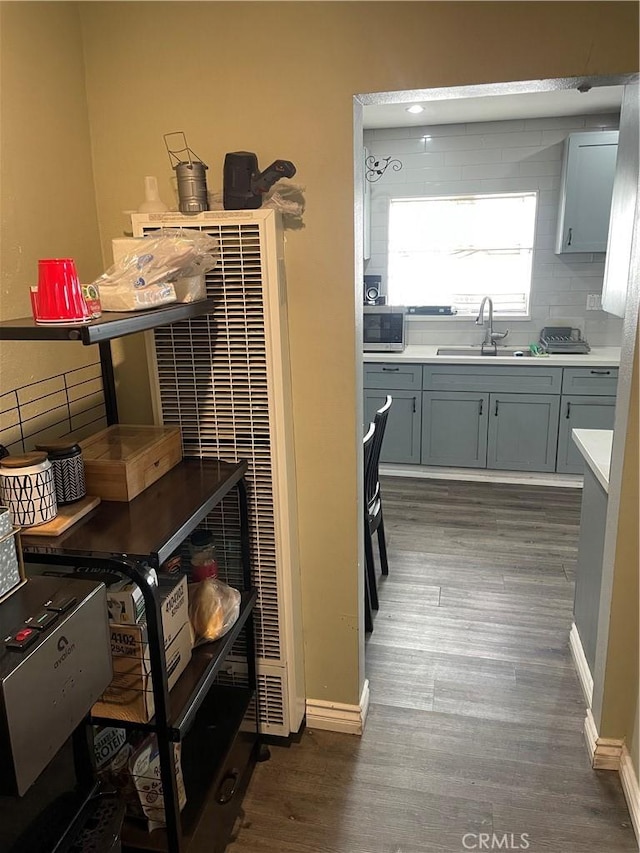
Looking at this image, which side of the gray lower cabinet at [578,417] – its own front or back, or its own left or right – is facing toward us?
front

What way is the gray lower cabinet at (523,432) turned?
toward the camera

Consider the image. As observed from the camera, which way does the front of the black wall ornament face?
facing the viewer

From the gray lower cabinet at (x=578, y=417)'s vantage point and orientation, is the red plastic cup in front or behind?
in front

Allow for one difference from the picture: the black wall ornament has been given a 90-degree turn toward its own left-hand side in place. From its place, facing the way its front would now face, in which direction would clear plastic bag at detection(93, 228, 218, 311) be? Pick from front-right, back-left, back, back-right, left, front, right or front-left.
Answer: right

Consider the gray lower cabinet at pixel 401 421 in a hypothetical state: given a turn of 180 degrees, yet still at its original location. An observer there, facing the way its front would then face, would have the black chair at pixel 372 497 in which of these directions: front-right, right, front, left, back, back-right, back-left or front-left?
back

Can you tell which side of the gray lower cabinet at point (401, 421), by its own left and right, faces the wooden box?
front

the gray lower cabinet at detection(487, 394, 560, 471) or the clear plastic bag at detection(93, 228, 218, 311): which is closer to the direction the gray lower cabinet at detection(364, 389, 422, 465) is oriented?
the clear plastic bag

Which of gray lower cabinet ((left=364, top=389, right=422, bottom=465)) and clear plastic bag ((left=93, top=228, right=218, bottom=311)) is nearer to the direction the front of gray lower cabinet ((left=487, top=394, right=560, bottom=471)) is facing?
the clear plastic bag

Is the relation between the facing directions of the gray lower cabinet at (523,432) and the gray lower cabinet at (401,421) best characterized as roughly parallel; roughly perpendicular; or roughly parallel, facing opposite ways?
roughly parallel

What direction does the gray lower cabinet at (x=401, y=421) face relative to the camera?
toward the camera
